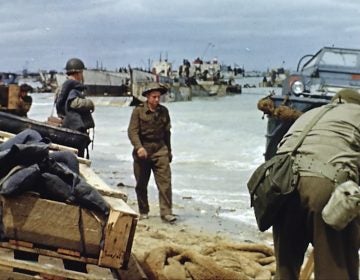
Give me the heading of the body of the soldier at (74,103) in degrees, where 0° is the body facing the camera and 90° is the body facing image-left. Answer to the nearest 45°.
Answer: approximately 270°

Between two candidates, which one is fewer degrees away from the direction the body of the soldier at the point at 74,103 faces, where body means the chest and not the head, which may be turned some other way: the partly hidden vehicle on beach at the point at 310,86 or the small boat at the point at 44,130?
the partly hidden vehicle on beach

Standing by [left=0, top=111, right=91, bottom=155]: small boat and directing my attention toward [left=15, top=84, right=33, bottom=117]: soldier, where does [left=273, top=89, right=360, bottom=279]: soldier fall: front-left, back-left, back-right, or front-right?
back-right

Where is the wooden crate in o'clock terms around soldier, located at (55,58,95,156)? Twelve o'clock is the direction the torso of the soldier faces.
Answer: The wooden crate is roughly at 3 o'clock from the soldier.

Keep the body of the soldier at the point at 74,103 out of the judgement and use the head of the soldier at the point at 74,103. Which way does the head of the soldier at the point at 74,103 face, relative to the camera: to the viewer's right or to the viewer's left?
to the viewer's right
